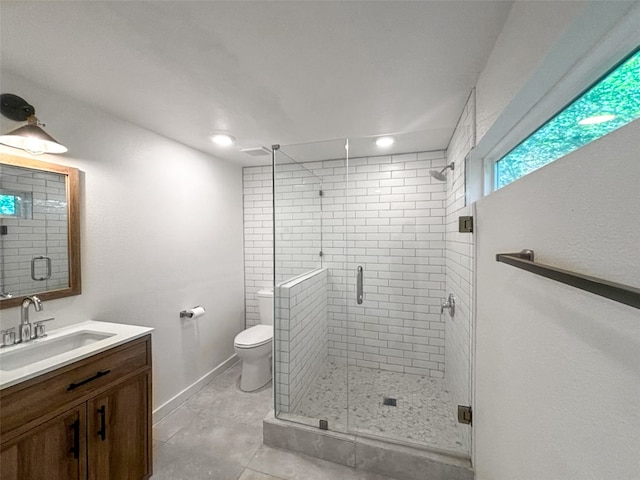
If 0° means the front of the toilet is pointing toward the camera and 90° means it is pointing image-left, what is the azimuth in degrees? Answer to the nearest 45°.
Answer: approximately 45°

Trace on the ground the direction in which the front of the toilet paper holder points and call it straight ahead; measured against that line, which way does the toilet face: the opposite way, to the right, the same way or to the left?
to the right

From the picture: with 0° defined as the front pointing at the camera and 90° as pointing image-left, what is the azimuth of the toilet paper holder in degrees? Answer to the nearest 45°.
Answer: approximately 315°

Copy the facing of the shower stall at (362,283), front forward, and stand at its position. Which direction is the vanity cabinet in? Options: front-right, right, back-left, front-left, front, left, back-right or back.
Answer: front-right

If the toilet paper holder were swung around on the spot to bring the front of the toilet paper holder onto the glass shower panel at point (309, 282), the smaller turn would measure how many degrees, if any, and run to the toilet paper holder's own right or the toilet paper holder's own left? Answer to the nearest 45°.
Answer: approximately 45° to the toilet paper holder's own left

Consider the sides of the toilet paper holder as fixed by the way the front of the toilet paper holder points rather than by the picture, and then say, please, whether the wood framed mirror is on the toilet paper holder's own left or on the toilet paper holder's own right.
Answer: on the toilet paper holder's own right

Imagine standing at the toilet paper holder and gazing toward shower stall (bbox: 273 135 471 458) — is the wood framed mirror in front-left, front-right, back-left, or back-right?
back-right
